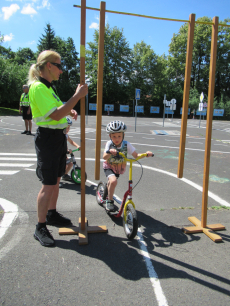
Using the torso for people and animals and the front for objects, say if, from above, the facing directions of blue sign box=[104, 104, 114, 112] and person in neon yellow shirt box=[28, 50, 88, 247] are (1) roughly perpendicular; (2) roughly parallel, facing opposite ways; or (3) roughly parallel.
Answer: roughly perpendicular

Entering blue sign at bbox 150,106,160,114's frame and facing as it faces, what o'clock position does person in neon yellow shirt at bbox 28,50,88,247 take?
The person in neon yellow shirt is roughly at 12 o'clock from the blue sign.

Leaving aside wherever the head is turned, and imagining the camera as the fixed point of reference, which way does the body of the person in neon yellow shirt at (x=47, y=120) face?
to the viewer's right

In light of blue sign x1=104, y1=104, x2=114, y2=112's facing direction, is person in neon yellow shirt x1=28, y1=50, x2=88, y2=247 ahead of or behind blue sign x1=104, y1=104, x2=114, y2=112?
ahead

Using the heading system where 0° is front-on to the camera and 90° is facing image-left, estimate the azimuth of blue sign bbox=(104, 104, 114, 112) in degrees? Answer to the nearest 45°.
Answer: approximately 0°

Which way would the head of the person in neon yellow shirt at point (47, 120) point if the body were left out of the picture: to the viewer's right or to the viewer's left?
to the viewer's right

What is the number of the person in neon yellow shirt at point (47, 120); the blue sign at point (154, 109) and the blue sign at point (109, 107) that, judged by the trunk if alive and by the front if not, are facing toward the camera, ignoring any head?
2
